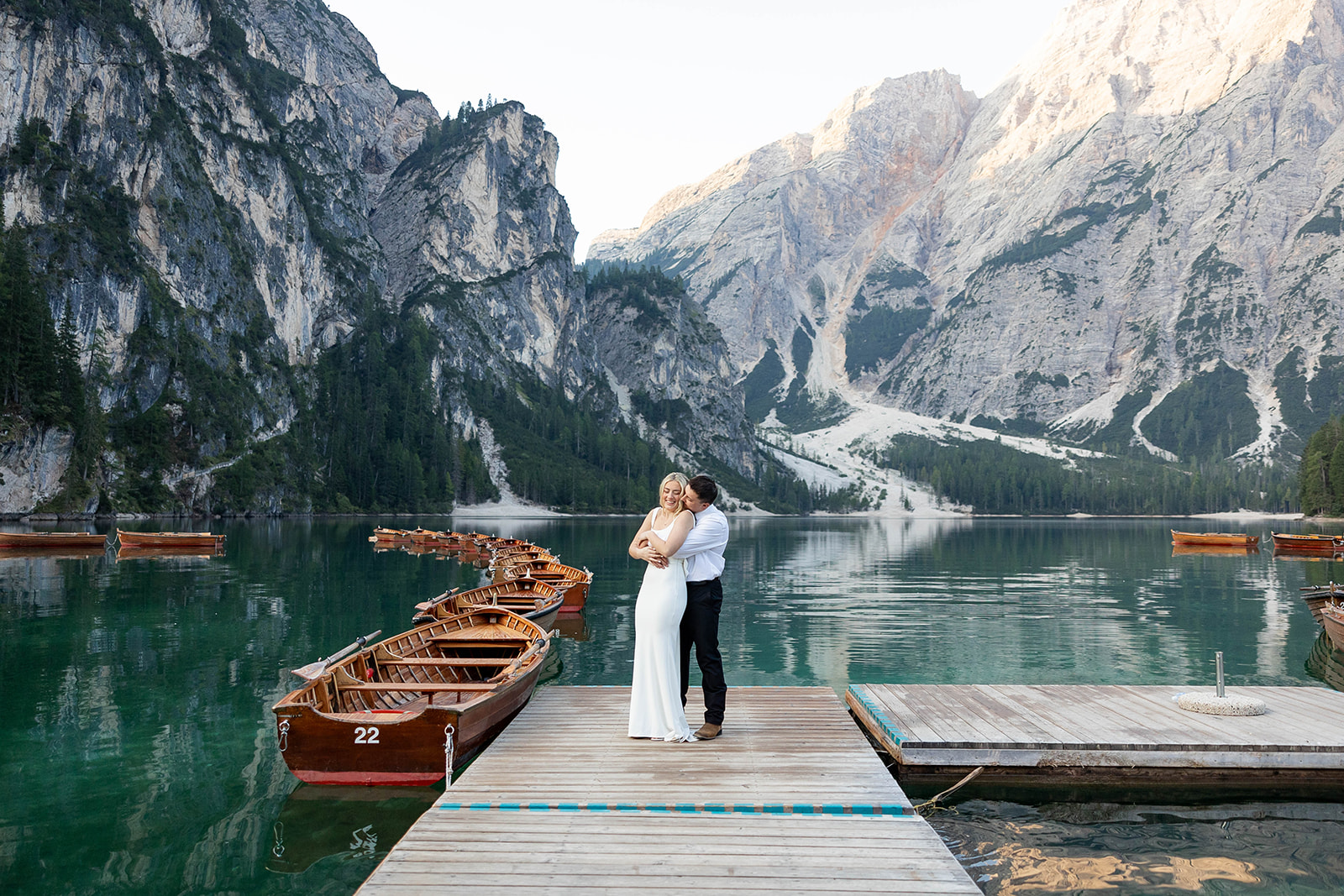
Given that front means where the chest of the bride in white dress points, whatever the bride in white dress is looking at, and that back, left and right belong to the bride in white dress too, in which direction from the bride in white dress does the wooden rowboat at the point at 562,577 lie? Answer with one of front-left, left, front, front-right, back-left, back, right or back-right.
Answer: back-right

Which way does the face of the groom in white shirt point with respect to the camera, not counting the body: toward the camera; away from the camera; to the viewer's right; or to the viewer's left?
to the viewer's left

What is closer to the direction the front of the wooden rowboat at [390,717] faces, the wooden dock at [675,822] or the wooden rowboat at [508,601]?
the wooden rowboat

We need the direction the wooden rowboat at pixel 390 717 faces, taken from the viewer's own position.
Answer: facing away from the viewer and to the right of the viewer

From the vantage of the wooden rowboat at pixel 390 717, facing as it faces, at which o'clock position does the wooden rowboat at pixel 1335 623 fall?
the wooden rowboat at pixel 1335 623 is roughly at 1 o'clock from the wooden rowboat at pixel 390 717.

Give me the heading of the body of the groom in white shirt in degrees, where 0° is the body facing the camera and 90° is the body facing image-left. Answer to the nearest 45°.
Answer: approximately 90°

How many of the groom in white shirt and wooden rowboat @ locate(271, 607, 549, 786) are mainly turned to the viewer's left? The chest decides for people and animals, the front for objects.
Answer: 1

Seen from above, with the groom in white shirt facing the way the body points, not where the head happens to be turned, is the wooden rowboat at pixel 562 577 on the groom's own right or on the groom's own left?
on the groom's own right

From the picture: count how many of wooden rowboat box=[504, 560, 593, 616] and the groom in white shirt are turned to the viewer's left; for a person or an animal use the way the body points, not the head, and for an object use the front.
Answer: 1

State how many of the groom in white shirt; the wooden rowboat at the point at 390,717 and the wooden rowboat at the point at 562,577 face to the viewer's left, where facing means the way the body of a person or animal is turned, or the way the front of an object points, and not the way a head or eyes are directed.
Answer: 1

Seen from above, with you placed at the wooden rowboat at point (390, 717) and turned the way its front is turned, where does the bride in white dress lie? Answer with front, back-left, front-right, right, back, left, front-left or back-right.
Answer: right

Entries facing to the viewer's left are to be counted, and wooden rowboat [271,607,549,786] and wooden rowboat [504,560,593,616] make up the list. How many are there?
0

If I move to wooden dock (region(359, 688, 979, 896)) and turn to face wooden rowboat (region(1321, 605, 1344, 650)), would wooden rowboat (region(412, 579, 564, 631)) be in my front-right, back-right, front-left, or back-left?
front-left

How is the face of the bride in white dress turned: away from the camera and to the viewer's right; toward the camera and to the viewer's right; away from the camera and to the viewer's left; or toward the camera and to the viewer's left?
toward the camera and to the viewer's left
